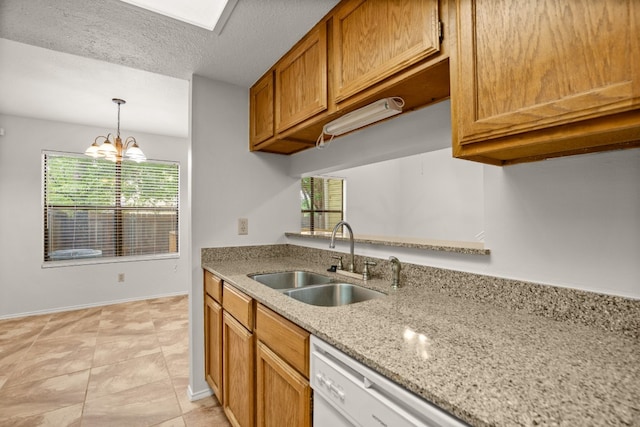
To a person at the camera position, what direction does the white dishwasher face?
facing the viewer and to the left of the viewer

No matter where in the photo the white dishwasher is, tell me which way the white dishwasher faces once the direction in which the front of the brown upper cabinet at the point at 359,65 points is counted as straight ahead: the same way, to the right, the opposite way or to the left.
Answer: the same way

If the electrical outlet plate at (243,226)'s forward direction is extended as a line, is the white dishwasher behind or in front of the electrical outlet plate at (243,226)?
in front

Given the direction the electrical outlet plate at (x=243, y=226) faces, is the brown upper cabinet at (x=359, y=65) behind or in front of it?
in front

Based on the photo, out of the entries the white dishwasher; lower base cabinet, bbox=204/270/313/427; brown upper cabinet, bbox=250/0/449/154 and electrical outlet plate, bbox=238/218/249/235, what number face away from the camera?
0

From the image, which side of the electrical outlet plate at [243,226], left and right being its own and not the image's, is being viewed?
front

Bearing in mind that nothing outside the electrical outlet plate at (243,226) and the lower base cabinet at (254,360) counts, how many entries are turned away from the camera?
0

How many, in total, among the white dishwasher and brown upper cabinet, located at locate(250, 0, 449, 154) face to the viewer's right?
0

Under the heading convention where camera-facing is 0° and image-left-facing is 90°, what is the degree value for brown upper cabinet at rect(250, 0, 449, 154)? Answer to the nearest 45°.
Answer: approximately 45°

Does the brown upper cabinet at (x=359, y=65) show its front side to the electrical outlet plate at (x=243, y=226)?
no

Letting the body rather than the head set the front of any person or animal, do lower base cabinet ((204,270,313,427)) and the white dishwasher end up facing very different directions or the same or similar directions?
same or similar directions

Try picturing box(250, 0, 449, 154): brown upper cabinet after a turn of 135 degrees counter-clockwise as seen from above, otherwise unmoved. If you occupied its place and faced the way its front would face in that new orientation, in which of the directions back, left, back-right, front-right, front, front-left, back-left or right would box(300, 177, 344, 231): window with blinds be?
left
